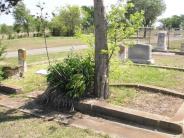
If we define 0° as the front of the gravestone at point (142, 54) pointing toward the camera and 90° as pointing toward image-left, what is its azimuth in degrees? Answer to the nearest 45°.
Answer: approximately 45°

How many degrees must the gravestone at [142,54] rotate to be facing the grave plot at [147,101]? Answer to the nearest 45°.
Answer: approximately 45° to its left

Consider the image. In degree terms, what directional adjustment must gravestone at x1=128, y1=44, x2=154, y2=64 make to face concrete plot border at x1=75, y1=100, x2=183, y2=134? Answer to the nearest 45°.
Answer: approximately 45° to its left

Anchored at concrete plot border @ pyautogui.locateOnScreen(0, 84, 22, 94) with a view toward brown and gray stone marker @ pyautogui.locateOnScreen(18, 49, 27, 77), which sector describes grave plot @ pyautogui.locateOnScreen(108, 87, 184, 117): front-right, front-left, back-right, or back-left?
back-right

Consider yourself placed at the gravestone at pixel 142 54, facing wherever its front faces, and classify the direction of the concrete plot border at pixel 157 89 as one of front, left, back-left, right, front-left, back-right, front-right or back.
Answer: front-left
